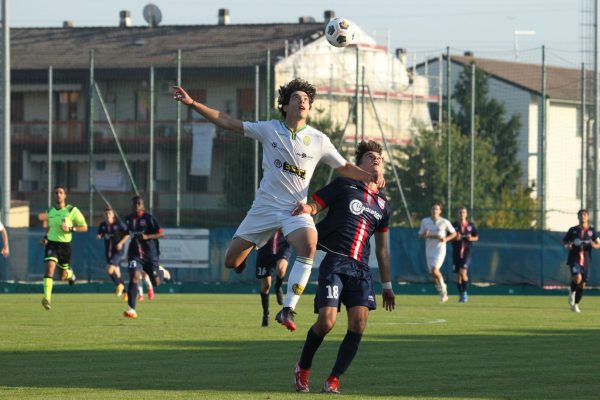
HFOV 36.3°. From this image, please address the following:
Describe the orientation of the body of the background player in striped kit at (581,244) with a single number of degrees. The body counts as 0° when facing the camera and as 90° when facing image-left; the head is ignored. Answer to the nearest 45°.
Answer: approximately 0°

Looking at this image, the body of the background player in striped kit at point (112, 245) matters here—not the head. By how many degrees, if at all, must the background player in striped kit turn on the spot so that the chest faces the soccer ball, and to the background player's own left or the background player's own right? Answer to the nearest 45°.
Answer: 0° — they already face it

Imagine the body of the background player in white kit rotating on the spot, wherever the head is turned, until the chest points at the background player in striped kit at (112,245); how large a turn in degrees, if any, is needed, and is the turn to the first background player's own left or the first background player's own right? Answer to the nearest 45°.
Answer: approximately 90° to the first background player's own right

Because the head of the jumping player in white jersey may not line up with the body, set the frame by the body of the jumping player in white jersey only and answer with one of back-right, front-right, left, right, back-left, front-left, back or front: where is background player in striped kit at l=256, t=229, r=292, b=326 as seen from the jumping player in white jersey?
back

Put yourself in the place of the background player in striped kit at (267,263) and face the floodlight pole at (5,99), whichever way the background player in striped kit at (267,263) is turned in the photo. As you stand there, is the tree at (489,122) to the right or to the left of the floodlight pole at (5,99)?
right

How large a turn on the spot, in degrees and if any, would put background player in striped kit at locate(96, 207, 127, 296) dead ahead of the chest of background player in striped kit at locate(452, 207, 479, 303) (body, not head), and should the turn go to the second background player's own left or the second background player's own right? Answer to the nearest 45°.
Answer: approximately 90° to the second background player's own right
